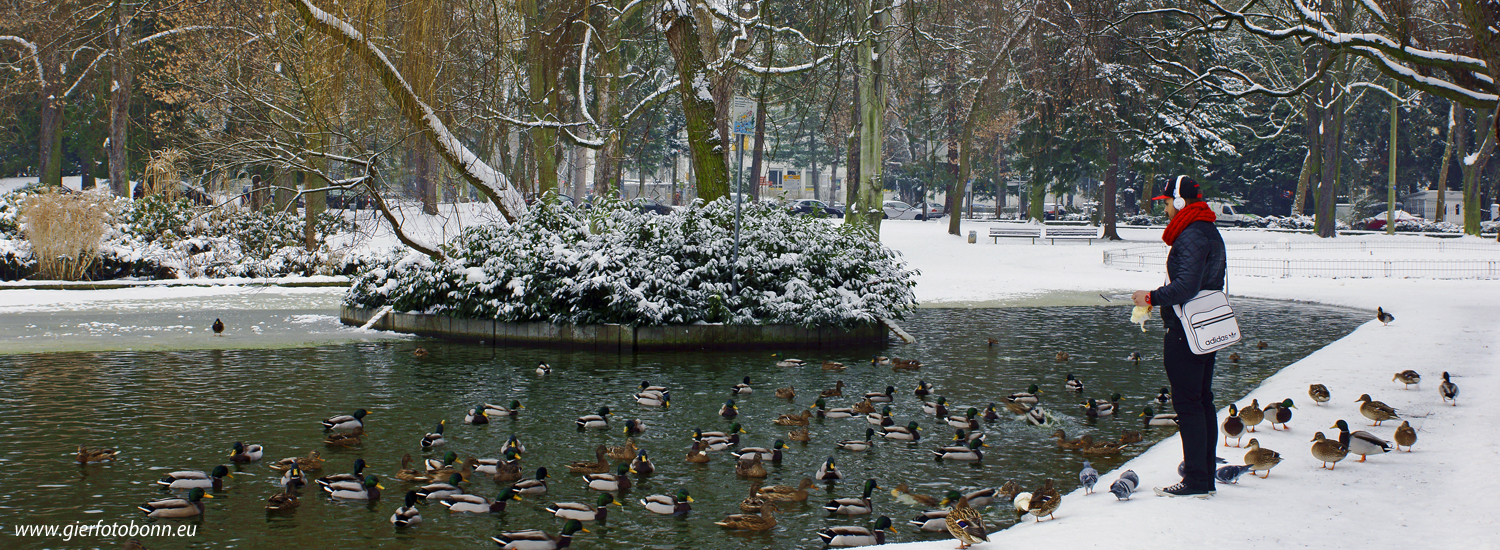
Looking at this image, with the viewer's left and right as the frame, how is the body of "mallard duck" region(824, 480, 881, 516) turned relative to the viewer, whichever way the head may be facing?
facing to the right of the viewer

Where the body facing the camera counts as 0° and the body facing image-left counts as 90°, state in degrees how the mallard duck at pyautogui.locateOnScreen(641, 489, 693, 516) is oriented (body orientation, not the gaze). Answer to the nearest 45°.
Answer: approximately 270°

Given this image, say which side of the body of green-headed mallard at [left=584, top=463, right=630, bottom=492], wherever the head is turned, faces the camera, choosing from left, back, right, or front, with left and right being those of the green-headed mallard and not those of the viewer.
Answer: right

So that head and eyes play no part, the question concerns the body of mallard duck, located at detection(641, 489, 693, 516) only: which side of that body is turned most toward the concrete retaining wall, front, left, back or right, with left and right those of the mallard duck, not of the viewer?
left

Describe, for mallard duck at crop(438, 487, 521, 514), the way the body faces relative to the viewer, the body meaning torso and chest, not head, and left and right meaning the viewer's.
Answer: facing to the right of the viewer

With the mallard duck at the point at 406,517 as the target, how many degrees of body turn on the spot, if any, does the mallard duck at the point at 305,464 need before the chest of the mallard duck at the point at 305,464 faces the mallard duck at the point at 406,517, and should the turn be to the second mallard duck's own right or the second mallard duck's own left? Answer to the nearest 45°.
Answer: approximately 90° to the second mallard duck's own right

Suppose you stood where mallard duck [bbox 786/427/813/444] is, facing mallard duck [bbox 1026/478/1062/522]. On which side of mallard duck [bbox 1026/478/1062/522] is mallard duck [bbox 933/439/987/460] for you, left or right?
left
